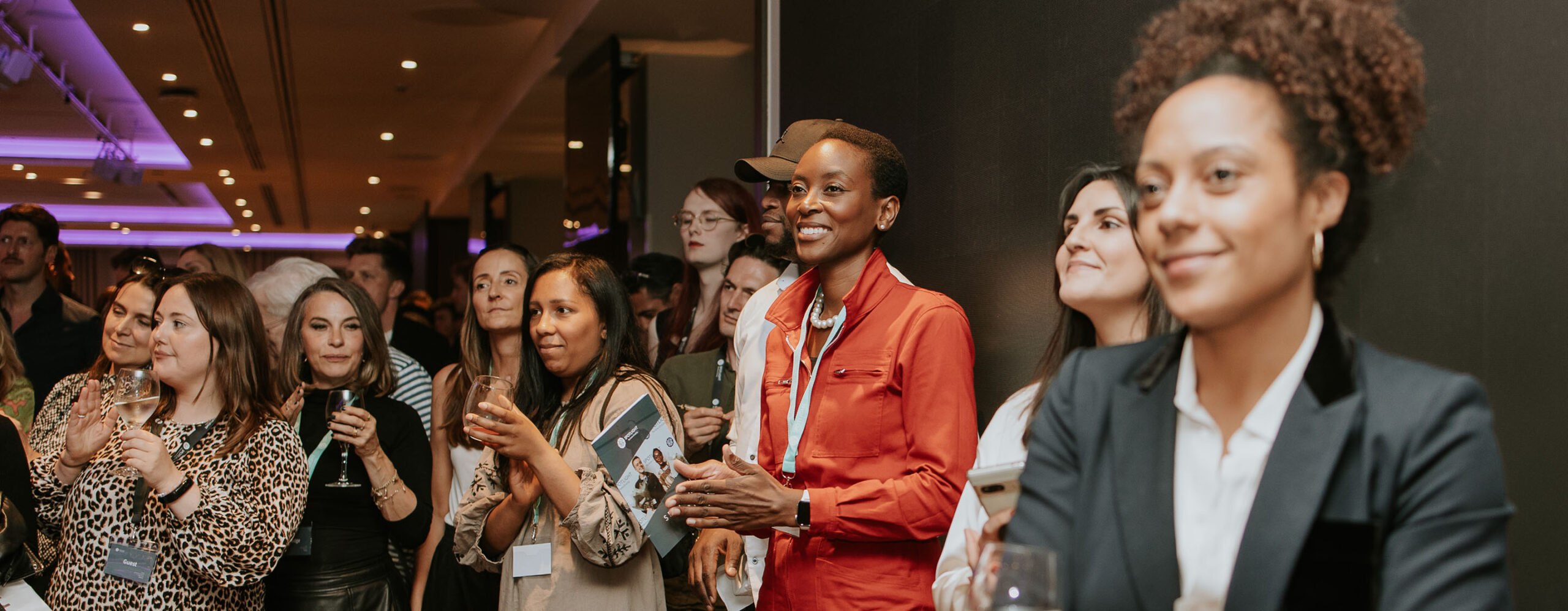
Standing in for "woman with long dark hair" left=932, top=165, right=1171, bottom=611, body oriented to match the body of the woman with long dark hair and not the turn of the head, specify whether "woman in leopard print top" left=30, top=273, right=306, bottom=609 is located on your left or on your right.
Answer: on your right

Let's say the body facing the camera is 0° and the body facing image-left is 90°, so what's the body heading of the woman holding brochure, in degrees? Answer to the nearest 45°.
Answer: approximately 45°

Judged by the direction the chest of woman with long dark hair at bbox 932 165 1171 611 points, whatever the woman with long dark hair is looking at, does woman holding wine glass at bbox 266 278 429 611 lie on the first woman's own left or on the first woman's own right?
on the first woman's own right

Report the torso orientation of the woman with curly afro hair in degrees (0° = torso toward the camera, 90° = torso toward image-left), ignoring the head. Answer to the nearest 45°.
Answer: approximately 45°

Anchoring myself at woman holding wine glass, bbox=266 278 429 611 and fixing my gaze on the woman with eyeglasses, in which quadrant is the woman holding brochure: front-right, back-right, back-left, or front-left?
front-right

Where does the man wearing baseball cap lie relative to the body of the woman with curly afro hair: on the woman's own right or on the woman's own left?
on the woman's own right

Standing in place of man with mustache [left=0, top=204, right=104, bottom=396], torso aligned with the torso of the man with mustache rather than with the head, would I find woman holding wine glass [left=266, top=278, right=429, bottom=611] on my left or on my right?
on my left

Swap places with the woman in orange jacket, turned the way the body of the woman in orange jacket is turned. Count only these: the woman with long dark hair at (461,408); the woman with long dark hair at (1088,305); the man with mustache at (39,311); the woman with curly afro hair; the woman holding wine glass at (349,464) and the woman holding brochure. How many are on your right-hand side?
4

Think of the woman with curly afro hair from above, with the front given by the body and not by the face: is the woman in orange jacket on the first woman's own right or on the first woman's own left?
on the first woman's own right

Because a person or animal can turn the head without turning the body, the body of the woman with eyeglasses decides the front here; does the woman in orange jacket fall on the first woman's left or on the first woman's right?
on the first woman's left

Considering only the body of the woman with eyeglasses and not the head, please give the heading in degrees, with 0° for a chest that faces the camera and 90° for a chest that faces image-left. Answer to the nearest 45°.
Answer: approximately 45°

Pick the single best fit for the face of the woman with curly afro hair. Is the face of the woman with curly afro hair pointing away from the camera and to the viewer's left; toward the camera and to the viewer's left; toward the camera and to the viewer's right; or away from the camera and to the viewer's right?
toward the camera and to the viewer's left
